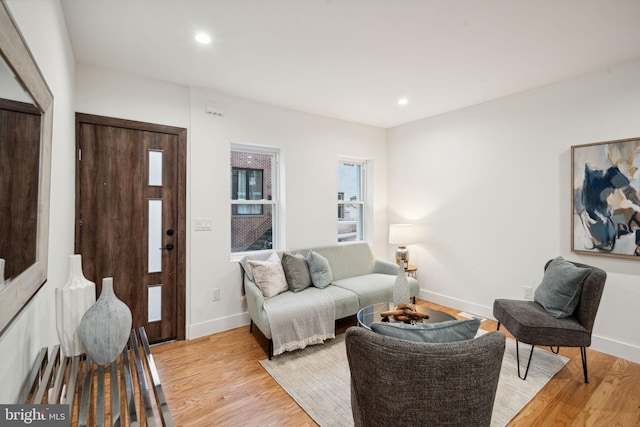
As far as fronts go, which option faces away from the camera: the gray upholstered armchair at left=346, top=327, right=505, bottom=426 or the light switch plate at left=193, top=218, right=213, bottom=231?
the gray upholstered armchair

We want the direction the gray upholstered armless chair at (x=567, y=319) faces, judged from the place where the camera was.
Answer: facing the viewer and to the left of the viewer

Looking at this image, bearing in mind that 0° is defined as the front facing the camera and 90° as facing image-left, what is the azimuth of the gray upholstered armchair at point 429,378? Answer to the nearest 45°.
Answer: approximately 180°

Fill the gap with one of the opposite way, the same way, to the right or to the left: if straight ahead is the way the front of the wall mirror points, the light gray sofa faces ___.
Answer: to the right

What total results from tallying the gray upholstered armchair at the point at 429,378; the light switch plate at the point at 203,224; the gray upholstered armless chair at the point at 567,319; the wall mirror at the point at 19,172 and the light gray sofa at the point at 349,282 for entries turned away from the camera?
1

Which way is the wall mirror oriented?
to the viewer's right

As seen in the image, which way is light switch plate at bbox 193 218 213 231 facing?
toward the camera
